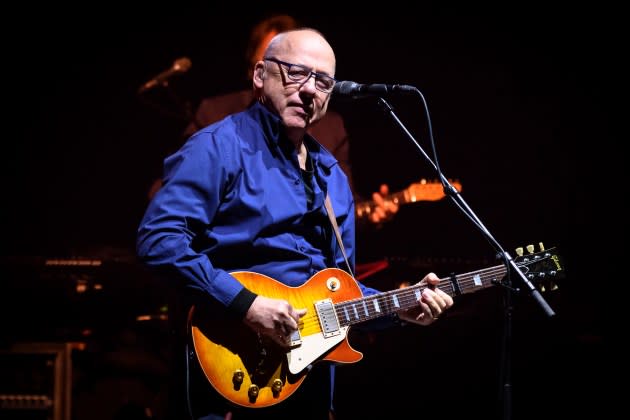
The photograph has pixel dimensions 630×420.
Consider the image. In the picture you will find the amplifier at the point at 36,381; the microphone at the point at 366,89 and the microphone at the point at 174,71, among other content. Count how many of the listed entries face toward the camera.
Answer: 1

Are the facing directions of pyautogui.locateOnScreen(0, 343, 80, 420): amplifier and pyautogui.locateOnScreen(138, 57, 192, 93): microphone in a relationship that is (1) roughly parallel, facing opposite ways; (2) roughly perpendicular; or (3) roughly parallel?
roughly perpendicular

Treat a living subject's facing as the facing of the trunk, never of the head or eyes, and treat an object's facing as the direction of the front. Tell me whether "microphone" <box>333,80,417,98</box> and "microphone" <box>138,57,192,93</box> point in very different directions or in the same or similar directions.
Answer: very different directions

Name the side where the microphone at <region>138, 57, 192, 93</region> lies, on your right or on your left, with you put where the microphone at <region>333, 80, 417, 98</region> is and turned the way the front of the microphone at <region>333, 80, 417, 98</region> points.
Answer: on your right

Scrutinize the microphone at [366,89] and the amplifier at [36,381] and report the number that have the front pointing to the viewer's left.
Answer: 1

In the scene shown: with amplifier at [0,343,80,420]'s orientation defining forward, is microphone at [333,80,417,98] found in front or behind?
in front

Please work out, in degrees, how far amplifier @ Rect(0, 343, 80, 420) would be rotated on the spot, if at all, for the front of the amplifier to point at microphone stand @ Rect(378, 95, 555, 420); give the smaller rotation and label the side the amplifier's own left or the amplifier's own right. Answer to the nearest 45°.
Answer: approximately 45° to the amplifier's own left

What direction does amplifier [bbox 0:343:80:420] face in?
toward the camera

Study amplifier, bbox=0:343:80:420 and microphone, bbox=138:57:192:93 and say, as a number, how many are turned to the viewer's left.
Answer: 0

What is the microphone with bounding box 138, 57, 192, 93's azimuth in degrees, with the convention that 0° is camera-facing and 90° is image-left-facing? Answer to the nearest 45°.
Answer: approximately 270°

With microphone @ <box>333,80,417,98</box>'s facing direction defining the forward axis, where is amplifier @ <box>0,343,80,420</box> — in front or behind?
in front

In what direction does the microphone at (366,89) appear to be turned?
to the viewer's left
